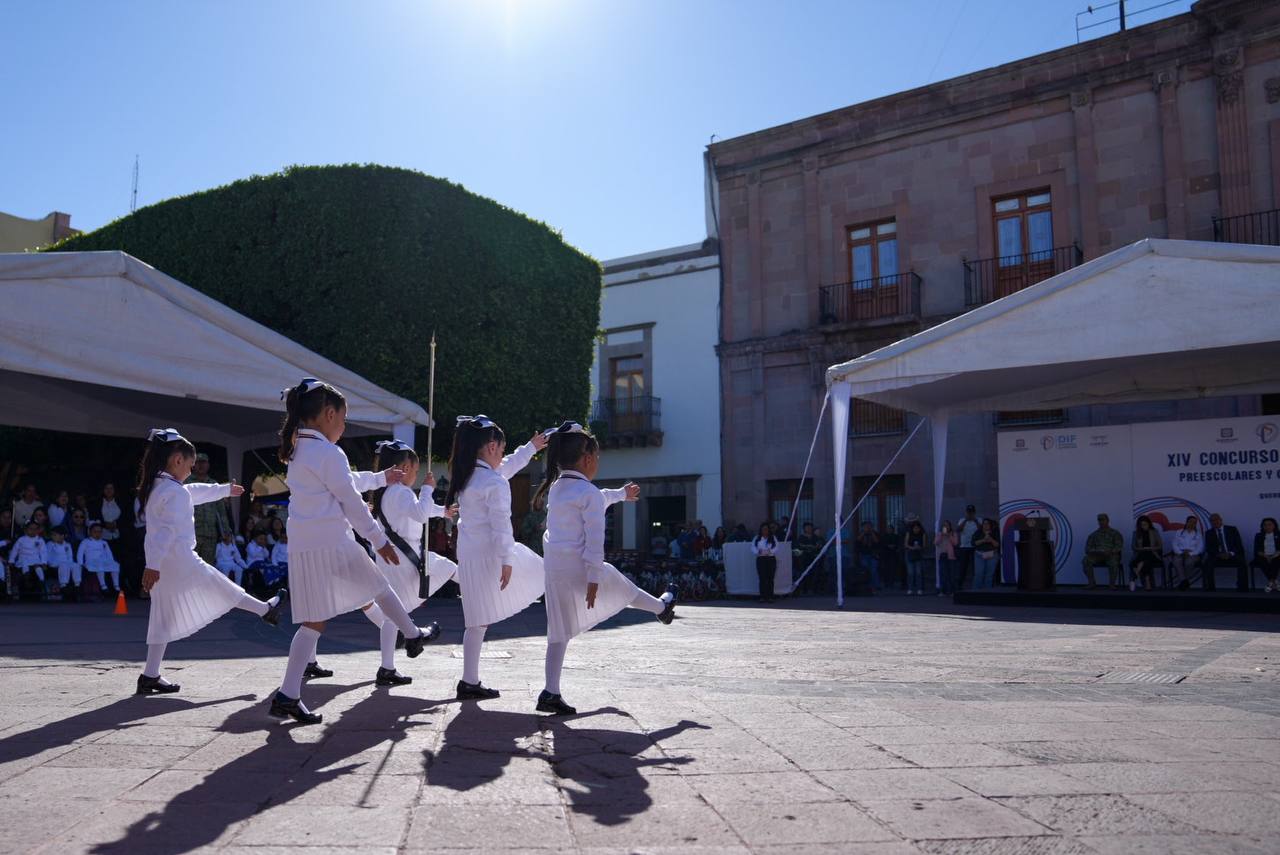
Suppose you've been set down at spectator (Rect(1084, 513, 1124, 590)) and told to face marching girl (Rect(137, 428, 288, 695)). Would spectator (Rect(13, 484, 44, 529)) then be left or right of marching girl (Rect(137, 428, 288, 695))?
right

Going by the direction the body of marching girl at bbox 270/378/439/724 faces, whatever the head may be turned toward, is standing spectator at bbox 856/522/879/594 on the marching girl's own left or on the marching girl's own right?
on the marching girl's own left

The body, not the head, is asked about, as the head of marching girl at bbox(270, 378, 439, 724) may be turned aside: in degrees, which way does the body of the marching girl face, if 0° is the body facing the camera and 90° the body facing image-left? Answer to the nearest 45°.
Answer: approximately 270°

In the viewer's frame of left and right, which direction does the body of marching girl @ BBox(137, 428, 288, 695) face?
facing to the right of the viewer

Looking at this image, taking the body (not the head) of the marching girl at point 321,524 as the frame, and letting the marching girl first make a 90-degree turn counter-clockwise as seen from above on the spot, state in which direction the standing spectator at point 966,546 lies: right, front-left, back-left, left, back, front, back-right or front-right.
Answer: front-right

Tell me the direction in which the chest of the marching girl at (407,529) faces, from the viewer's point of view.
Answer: to the viewer's right

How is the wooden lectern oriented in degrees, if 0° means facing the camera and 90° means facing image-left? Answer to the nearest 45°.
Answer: approximately 0°

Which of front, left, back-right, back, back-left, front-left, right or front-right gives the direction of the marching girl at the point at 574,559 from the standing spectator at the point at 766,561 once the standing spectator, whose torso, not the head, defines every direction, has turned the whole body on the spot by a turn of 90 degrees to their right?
left

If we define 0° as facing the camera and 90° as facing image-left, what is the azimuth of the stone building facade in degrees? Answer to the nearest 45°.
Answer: approximately 45°

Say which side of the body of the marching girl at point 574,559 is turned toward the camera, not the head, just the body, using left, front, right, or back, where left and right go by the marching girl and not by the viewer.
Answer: right

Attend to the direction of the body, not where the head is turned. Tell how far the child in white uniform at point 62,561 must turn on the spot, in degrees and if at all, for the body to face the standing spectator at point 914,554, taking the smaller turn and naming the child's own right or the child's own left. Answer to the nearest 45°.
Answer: approximately 45° to the child's own left

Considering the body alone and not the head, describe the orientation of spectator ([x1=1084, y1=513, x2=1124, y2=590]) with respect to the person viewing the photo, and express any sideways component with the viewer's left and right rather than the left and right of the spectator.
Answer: facing the viewer

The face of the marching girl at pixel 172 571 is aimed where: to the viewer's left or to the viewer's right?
to the viewer's right

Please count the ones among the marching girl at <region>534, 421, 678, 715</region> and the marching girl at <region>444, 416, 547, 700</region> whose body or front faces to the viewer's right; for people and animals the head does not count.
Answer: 2

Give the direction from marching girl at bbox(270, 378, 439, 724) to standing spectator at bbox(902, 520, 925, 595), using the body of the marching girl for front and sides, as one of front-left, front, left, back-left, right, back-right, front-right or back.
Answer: front-left

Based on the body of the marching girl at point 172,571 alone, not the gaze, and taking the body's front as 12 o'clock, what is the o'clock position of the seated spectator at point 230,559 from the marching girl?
The seated spectator is roughly at 9 o'clock from the marching girl.

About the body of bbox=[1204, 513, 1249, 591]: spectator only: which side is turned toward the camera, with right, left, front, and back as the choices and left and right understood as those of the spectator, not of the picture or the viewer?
front
